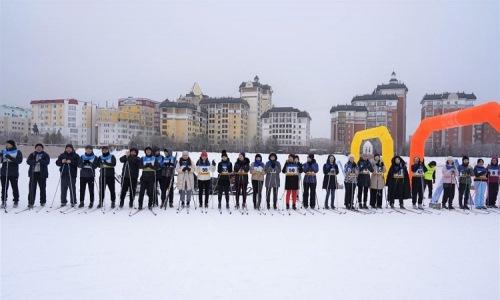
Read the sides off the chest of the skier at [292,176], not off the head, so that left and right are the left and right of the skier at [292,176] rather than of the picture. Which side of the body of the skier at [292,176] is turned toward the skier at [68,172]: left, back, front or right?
right

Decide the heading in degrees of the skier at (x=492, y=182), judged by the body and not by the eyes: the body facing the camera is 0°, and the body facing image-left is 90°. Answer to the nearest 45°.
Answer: approximately 0°

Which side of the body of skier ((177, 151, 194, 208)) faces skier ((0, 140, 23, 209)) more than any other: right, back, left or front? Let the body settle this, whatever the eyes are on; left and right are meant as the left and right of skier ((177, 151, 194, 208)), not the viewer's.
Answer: right

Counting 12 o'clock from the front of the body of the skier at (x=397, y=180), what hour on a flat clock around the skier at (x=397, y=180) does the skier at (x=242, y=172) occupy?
the skier at (x=242, y=172) is roughly at 2 o'clock from the skier at (x=397, y=180).

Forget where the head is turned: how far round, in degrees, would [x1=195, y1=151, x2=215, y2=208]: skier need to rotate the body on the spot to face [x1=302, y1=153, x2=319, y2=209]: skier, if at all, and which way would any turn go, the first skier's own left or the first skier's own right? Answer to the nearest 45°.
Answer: approximately 90° to the first skier's own left

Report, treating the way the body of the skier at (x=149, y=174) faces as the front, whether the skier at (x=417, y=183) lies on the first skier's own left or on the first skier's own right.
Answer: on the first skier's own left
